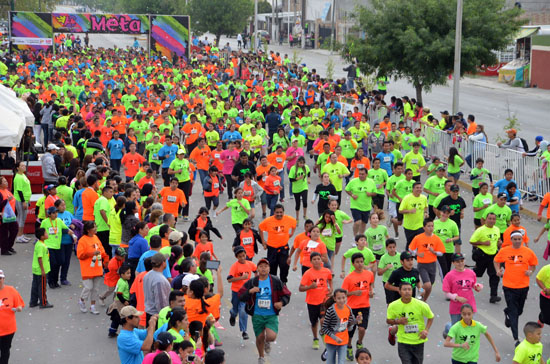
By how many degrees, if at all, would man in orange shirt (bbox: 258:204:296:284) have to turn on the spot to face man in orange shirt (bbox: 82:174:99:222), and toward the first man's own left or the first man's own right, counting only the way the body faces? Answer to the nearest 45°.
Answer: approximately 135° to the first man's own right

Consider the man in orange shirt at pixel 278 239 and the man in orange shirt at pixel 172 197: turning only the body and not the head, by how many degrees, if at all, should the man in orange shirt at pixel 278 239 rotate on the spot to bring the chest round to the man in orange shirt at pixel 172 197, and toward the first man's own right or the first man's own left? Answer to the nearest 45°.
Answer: approximately 135° to the first man's own right

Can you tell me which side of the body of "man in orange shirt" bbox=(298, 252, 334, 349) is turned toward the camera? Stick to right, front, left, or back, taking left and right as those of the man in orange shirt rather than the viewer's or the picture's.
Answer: front

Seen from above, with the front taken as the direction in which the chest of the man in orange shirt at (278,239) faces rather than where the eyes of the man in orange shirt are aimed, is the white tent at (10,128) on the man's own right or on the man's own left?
on the man's own right

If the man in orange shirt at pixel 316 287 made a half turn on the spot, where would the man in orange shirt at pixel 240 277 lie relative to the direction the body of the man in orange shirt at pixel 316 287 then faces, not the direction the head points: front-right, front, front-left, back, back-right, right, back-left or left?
left

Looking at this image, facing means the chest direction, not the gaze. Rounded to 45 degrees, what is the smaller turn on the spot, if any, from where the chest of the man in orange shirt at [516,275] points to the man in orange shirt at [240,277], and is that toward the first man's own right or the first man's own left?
approximately 90° to the first man's own right

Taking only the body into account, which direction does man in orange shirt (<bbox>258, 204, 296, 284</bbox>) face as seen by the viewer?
toward the camera

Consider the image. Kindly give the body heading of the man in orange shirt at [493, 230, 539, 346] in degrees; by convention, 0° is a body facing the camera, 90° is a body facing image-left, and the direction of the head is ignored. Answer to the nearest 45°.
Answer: approximately 0°

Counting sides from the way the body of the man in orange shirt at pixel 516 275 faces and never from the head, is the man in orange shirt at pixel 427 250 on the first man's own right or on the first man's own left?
on the first man's own right
